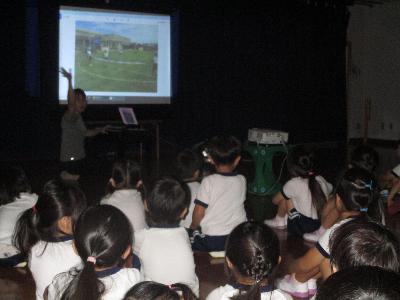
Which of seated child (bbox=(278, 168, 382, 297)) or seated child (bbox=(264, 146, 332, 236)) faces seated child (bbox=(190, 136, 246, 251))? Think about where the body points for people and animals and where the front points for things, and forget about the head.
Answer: seated child (bbox=(278, 168, 382, 297))

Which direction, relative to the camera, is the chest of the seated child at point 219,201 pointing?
away from the camera

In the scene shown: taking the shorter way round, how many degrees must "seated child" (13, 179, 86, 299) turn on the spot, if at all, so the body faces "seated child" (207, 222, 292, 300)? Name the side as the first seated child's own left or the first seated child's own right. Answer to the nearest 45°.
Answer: approximately 90° to the first seated child's own right

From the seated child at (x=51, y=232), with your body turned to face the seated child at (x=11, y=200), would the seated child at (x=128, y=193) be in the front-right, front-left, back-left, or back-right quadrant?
front-right

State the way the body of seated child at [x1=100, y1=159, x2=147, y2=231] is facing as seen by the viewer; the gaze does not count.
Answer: away from the camera

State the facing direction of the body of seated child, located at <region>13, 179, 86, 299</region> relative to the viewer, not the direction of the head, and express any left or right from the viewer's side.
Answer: facing away from the viewer and to the right of the viewer

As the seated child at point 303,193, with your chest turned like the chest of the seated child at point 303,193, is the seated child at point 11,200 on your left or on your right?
on your left

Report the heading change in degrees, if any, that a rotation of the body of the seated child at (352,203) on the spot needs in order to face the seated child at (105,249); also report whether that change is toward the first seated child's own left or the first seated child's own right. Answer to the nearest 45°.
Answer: approximately 90° to the first seated child's own left

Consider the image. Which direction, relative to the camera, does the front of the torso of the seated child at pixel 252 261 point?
away from the camera

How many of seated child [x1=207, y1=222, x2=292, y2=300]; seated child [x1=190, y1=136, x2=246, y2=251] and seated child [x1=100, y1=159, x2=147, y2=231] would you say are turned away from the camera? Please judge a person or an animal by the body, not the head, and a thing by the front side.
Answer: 3

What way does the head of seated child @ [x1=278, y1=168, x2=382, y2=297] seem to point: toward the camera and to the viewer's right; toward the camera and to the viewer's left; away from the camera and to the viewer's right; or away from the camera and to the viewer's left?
away from the camera and to the viewer's left

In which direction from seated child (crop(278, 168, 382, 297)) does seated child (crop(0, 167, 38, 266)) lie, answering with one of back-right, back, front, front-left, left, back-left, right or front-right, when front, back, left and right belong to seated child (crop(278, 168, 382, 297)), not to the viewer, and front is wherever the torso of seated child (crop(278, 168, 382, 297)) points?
front-left

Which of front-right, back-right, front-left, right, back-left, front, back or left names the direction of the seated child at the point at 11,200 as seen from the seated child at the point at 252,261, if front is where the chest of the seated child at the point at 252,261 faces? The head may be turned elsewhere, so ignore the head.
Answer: front-left

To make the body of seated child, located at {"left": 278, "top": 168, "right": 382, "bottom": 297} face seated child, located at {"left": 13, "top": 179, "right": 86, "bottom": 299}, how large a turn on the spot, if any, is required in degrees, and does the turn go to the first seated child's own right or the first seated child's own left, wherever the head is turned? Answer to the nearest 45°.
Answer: approximately 90° to the first seated child's own left

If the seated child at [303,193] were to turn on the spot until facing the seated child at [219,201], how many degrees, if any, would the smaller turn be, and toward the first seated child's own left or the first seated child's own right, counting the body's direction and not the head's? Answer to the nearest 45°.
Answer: approximately 90° to the first seated child's own left
